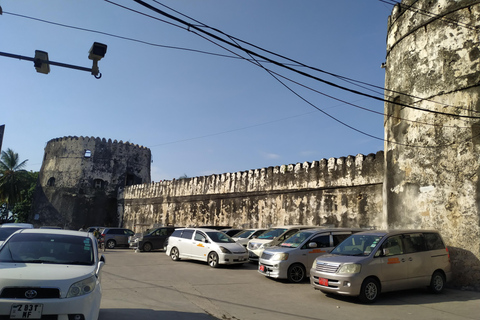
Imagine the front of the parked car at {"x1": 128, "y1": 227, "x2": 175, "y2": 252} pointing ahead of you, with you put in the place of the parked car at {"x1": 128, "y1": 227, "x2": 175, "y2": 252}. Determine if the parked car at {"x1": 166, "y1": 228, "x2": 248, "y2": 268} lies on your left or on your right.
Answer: on your left

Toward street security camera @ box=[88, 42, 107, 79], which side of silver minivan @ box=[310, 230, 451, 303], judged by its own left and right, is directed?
front

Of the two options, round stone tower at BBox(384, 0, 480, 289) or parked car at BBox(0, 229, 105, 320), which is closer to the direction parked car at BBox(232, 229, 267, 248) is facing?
the parked car

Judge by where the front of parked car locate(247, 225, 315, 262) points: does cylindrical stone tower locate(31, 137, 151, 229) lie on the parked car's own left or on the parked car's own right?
on the parked car's own right

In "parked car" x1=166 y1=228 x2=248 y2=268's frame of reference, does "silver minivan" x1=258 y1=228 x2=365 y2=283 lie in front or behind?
in front

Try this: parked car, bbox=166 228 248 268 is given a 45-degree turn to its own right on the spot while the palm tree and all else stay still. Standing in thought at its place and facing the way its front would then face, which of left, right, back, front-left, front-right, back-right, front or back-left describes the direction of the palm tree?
back-right

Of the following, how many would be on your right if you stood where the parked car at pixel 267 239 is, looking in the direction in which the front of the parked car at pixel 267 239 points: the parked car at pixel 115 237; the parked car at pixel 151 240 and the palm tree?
3

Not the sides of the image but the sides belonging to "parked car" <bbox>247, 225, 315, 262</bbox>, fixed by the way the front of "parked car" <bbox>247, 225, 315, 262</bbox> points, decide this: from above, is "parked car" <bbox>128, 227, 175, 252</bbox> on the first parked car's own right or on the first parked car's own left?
on the first parked car's own right

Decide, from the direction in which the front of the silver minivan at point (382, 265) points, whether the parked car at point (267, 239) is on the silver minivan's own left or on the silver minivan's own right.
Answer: on the silver minivan's own right

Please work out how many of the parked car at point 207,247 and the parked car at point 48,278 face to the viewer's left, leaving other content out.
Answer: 0

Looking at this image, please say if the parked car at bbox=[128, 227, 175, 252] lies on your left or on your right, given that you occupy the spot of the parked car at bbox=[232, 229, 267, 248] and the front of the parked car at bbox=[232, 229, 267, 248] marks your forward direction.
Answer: on your right
